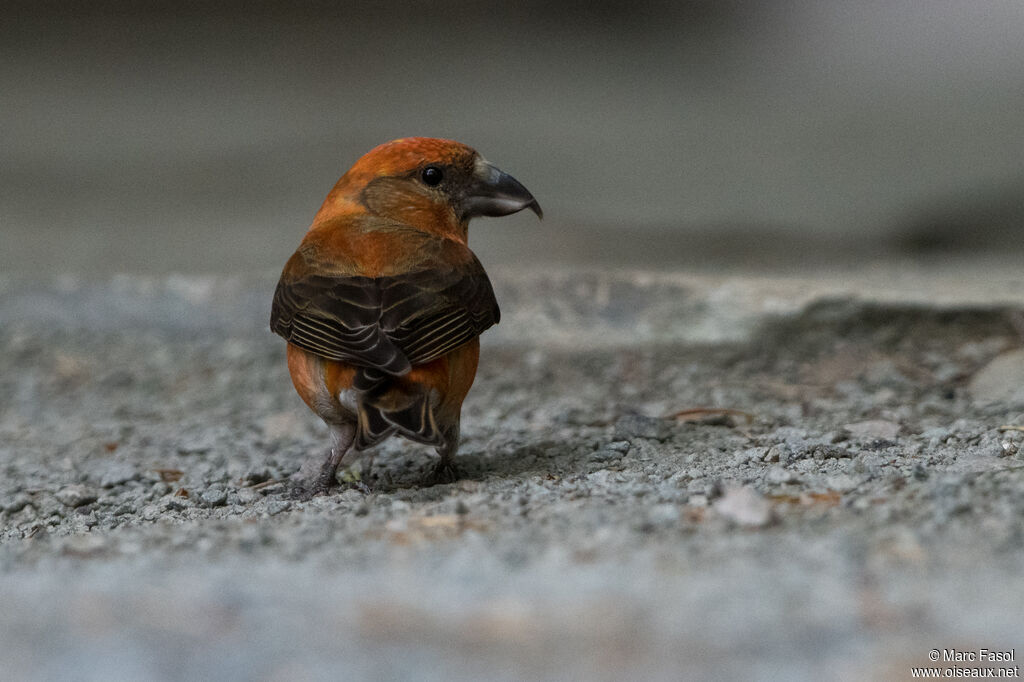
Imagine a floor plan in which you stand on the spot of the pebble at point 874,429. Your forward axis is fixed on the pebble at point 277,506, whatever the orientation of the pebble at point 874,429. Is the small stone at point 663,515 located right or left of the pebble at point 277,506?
left

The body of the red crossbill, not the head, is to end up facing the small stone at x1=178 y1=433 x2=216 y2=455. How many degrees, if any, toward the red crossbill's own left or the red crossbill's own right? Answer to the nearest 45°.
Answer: approximately 45° to the red crossbill's own left

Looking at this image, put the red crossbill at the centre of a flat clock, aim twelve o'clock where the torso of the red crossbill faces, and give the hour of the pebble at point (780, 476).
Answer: The pebble is roughly at 4 o'clock from the red crossbill.

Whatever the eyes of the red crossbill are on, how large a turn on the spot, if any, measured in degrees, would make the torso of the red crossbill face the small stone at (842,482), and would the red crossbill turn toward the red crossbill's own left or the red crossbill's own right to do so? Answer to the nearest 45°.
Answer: approximately 135° to the red crossbill's own right

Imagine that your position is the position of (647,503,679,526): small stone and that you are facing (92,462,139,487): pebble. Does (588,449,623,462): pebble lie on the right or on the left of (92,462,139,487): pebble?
right

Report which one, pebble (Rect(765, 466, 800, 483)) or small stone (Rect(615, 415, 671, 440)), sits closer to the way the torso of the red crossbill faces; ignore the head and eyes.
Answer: the small stone

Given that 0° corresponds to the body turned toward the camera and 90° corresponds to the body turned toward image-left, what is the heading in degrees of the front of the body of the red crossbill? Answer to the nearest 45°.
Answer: approximately 180°

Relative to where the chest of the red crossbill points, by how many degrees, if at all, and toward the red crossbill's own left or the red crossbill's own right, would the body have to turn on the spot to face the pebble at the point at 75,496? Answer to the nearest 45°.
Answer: approximately 90° to the red crossbill's own left

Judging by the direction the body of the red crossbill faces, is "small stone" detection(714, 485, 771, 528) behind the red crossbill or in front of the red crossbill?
behind

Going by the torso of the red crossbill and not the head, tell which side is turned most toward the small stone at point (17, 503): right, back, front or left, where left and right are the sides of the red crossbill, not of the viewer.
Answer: left
